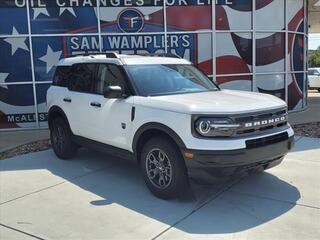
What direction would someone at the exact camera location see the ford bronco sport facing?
facing the viewer and to the right of the viewer
